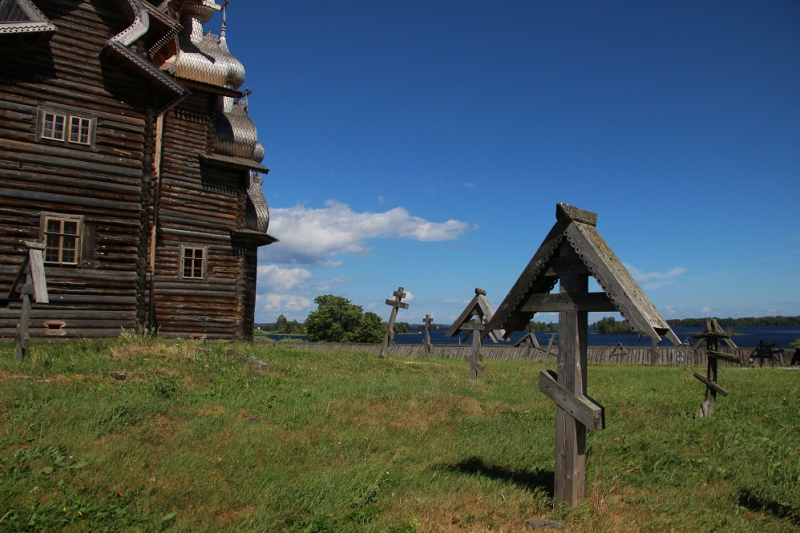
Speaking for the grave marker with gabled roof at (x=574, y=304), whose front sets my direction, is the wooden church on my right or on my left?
on my right

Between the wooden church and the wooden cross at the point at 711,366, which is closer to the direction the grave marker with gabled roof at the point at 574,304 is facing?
the wooden church

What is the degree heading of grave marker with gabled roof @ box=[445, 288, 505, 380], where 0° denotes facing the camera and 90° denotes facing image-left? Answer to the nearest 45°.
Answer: approximately 45°

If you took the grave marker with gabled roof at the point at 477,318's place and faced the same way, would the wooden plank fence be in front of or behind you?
behind

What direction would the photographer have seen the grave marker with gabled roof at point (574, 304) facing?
facing the viewer and to the left of the viewer

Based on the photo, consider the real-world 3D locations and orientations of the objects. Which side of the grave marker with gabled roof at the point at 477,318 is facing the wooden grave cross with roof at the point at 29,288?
front

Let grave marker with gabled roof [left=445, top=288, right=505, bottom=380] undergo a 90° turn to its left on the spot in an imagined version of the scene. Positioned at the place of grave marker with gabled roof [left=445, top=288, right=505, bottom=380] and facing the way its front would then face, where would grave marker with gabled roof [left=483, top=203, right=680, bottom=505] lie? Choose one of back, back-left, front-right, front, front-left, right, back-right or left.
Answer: front-right

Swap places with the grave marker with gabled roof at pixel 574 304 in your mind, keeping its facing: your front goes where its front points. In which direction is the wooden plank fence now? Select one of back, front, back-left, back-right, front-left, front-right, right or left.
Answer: back-right

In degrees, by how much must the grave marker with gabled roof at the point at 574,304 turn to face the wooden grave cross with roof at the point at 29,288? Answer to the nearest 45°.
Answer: approximately 45° to its right
